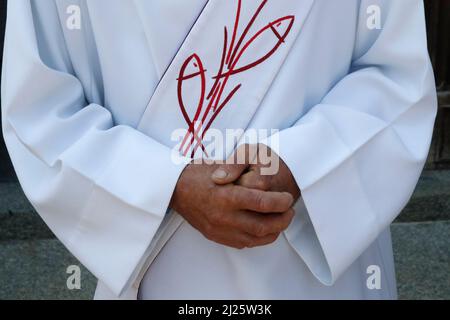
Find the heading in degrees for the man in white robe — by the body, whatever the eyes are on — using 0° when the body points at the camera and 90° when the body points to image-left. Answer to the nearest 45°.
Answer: approximately 0°
